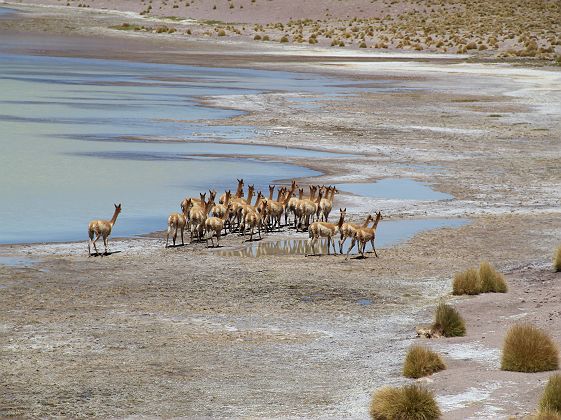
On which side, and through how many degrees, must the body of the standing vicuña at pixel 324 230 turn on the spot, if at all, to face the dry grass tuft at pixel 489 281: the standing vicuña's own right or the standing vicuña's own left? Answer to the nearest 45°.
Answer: approximately 45° to the standing vicuña's own right

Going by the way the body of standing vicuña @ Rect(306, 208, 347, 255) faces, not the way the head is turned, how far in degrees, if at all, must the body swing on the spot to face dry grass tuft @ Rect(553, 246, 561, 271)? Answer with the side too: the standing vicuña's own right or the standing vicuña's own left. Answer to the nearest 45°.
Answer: approximately 45° to the standing vicuña's own right

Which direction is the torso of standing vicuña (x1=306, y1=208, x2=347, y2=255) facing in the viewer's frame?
to the viewer's right

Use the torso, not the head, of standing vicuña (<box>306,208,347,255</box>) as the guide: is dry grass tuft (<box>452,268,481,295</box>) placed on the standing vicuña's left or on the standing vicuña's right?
on the standing vicuña's right

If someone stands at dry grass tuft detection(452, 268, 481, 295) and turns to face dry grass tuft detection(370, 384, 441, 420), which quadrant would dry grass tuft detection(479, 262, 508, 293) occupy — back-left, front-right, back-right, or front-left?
back-left

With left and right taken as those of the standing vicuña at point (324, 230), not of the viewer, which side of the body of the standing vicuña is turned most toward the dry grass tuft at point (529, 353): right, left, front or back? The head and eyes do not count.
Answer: right

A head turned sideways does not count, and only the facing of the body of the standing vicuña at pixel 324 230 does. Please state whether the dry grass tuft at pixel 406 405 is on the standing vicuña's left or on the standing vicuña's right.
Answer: on the standing vicuña's right

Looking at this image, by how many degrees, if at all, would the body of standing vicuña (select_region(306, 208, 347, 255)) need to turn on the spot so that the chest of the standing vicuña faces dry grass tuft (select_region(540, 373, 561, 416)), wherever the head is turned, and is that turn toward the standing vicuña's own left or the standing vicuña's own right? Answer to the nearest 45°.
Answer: approximately 90° to the standing vicuña's own right
